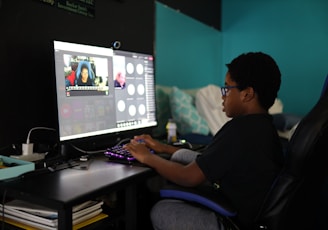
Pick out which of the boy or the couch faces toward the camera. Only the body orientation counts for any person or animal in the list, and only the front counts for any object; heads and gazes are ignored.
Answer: the couch

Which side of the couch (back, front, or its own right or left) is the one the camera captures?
front

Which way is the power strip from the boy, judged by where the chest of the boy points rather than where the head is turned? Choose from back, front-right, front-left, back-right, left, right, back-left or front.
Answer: front

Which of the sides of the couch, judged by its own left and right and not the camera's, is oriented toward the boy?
front

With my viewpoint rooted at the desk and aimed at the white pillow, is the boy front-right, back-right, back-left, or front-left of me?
front-right

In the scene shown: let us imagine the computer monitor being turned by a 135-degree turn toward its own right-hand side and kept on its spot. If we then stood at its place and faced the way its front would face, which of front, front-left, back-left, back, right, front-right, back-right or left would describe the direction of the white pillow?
back-right

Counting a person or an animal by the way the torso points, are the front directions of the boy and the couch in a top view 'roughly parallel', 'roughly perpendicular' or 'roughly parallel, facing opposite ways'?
roughly perpendicular

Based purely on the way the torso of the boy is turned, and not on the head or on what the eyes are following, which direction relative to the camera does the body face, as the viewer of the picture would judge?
to the viewer's left

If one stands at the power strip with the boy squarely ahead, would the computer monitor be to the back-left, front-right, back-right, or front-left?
front-left

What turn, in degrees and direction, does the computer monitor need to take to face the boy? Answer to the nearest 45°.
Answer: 0° — it already faces them

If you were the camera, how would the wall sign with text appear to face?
facing the viewer and to the right of the viewer

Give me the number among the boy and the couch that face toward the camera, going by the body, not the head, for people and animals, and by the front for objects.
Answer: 1
